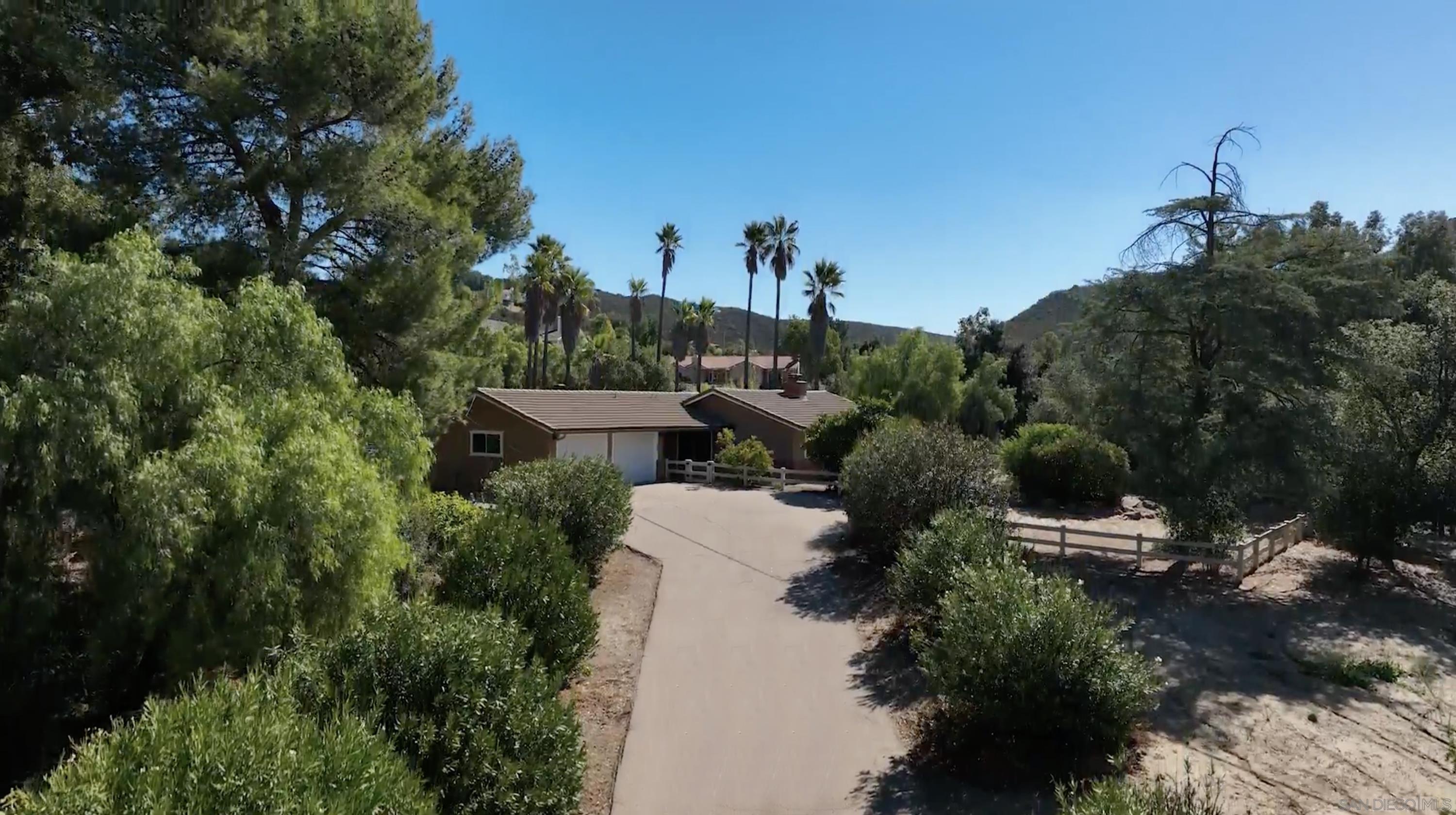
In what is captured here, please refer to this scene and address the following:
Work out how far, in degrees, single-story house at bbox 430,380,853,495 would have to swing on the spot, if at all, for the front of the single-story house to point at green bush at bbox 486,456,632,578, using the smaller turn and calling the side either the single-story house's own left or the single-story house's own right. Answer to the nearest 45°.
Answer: approximately 45° to the single-story house's own right

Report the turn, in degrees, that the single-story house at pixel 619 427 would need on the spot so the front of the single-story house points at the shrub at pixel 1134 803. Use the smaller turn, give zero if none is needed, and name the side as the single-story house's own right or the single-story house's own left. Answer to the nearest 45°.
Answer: approximately 45° to the single-story house's own right

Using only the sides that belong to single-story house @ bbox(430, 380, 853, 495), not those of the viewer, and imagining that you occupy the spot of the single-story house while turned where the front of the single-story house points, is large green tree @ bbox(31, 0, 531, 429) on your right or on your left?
on your right

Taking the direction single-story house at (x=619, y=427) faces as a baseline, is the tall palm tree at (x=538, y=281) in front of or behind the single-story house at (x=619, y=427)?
behind

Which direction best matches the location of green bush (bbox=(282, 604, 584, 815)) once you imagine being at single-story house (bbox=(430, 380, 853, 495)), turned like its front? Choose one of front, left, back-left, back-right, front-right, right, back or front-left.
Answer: front-right

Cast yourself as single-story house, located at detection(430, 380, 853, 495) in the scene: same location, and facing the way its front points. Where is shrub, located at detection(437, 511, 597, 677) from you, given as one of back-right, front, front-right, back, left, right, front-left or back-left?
front-right

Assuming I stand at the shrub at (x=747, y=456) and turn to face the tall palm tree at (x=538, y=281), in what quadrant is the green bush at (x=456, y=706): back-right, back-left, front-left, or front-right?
back-left

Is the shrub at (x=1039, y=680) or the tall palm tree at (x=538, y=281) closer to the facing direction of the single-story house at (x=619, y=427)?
the shrub

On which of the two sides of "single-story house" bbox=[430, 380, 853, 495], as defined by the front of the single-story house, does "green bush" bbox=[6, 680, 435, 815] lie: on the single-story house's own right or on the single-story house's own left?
on the single-story house's own right

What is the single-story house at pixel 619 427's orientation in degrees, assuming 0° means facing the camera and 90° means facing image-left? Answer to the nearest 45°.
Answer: approximately 315°

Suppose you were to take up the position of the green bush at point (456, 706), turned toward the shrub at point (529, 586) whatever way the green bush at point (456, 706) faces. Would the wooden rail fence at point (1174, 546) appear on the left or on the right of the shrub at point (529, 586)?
right

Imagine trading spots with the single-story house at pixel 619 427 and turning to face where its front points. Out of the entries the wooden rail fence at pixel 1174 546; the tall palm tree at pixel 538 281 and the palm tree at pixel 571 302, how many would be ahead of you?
1

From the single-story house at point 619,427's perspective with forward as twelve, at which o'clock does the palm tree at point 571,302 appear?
The palm tree is roughly at 7 o'clock from the single-story house.
